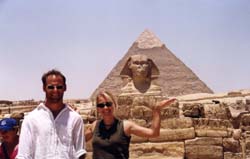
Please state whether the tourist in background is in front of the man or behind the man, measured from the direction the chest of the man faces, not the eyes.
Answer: behind

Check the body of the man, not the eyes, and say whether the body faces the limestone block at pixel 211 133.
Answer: no

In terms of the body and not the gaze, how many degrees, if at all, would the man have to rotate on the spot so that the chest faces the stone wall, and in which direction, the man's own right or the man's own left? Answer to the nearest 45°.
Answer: approximately 135° to the man's own left

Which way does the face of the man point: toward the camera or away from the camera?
toward the camera

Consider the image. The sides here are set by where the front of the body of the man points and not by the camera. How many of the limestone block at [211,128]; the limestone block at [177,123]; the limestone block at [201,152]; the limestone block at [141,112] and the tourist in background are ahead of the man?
0

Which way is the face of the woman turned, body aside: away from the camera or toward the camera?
toward the camera

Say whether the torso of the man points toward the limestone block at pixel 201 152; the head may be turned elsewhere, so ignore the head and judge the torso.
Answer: no

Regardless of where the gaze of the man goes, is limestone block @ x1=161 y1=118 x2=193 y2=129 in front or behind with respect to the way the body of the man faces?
behind

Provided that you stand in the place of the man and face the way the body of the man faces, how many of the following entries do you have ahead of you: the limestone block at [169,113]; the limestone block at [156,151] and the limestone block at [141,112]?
0

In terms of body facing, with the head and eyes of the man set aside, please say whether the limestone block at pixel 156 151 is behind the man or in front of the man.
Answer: behind

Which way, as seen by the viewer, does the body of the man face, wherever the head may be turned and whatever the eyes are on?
toward the camera

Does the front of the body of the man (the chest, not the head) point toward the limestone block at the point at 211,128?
no
